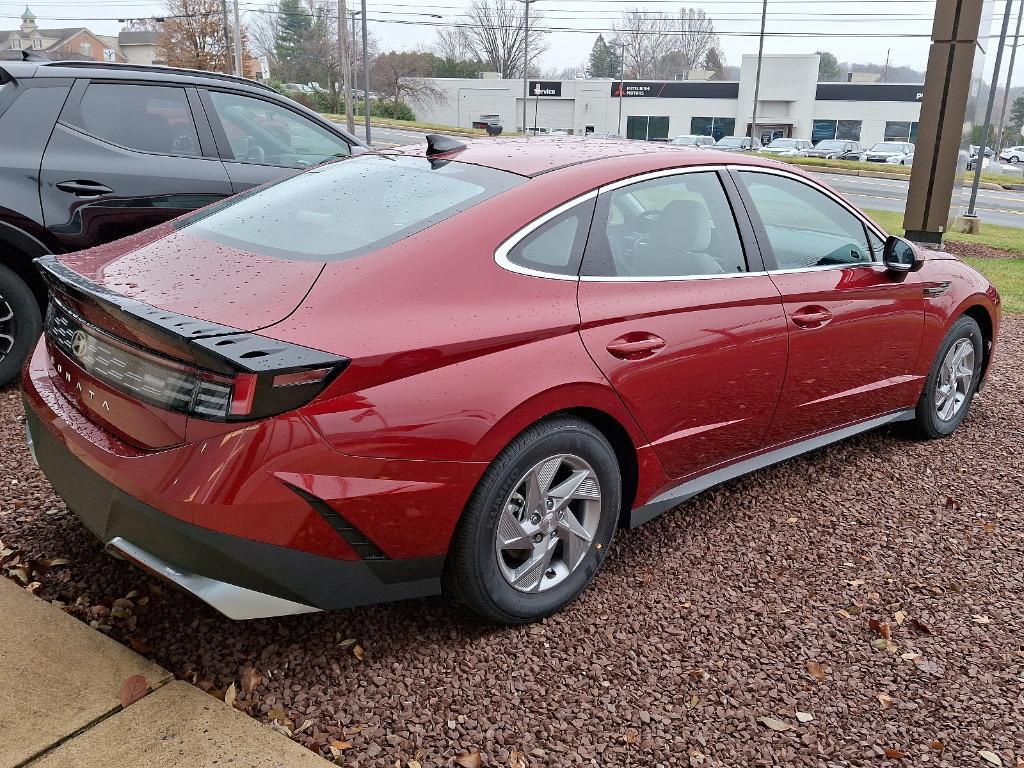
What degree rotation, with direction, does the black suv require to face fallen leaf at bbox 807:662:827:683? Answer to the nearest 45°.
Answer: approximately 90° to its right

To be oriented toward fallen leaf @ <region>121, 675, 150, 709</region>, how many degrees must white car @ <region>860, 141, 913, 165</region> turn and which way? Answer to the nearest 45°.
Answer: approximately 45° to its left

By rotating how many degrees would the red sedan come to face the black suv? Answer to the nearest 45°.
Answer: approximately 90° to its left

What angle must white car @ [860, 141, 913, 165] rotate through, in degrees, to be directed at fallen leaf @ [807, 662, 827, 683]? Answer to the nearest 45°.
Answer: approximately 45° to its left

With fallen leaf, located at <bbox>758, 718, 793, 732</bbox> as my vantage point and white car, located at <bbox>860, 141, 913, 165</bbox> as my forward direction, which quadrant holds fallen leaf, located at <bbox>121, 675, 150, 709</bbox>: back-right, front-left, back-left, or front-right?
back-left

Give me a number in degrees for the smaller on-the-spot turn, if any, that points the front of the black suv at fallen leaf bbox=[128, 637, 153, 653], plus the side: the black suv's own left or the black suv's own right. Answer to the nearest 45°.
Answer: approximately 135° to the black suv's own right

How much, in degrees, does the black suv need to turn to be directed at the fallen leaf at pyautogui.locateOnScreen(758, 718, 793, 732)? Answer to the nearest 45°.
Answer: approximately 90° to its right

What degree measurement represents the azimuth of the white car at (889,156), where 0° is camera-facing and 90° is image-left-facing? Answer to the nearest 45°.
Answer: approximately 45°

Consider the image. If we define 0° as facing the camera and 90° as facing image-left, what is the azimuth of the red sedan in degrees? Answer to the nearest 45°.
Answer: approximately 225°

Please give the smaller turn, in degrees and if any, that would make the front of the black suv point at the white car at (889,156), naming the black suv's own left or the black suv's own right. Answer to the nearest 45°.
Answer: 0° — it already faces it

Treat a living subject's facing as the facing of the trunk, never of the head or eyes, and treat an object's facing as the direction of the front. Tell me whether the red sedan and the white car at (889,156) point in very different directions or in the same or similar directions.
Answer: very different directions

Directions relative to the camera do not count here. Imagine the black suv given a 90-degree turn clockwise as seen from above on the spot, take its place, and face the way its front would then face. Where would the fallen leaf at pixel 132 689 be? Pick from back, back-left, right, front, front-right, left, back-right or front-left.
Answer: front-right

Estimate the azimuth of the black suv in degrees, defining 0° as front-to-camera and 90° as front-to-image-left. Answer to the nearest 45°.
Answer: approximately 225°
